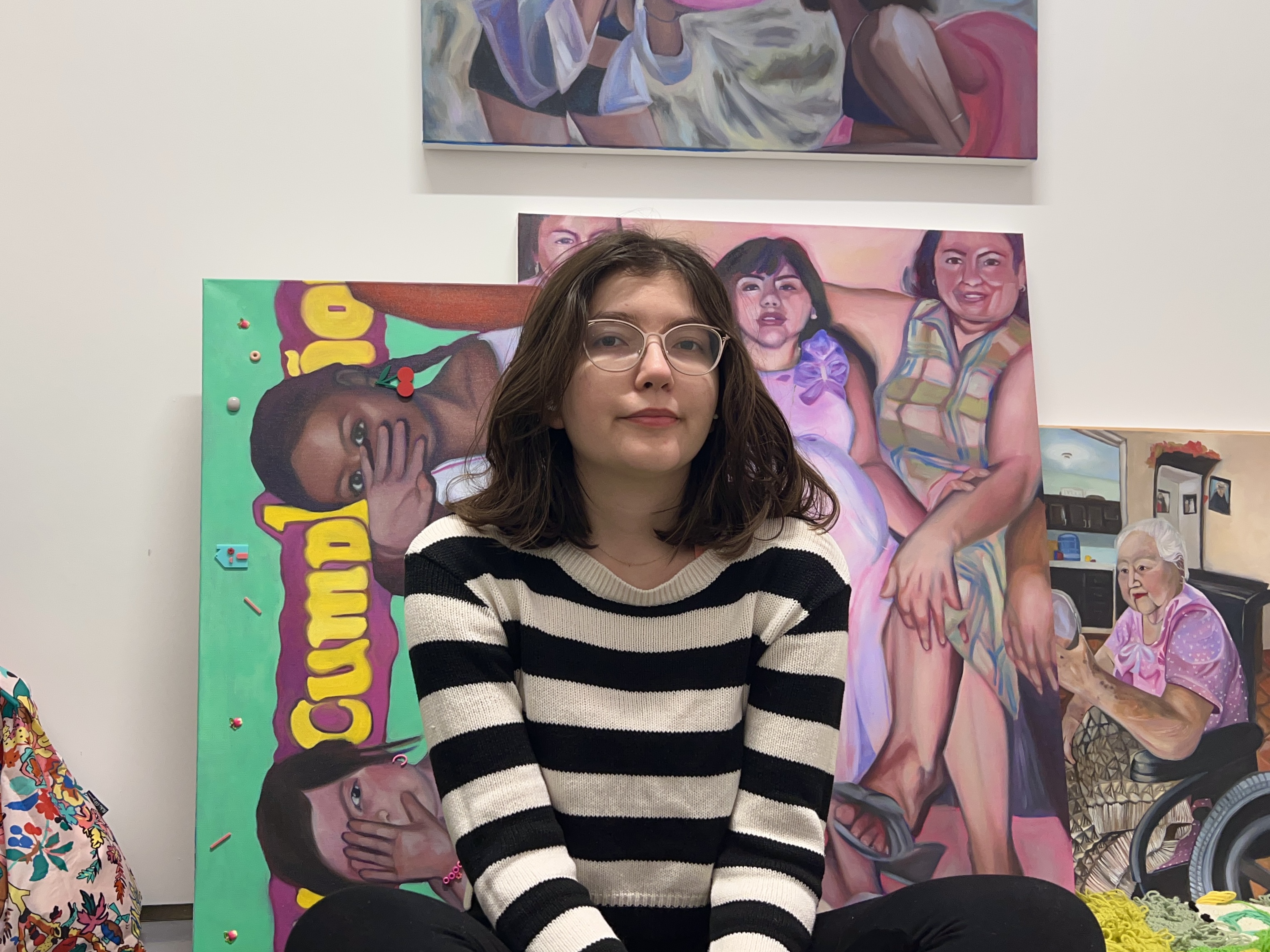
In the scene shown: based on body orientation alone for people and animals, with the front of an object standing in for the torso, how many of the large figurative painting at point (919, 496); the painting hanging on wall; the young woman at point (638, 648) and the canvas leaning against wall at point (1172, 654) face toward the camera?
4

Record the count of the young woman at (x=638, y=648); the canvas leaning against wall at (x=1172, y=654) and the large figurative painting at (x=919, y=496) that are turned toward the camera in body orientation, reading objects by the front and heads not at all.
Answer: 3

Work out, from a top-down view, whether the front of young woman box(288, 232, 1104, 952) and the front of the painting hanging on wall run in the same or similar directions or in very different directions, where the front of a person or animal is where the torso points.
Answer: same or similar directions

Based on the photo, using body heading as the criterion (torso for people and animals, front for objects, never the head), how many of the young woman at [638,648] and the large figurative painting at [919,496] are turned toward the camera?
2

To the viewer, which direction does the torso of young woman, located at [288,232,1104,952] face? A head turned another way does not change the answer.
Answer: toward the camera

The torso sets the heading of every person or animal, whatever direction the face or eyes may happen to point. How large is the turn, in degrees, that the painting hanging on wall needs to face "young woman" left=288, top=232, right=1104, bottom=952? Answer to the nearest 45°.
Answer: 0° — it already faces them

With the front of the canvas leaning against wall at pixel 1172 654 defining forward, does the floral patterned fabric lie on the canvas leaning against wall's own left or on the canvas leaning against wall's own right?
on the canvas leaning against wall's own right

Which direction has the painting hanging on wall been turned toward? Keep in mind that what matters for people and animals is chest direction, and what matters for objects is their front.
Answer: toward the camera
